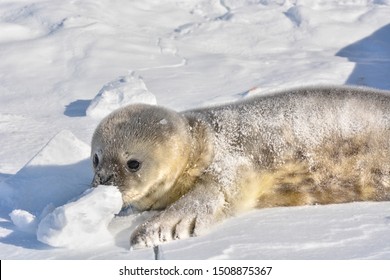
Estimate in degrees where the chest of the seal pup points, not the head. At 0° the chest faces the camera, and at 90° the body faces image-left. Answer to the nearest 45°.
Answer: approximately 90°

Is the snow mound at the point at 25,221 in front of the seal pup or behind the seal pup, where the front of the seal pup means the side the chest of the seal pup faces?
in front

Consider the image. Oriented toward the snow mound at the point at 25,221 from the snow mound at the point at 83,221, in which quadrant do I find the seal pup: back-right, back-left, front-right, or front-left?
back-right

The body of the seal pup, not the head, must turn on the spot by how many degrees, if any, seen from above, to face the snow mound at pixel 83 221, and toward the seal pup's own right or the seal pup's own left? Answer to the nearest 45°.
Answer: approximately 45° to the seal pup's own left

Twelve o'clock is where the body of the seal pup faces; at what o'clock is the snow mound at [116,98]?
The snow mound is roughly at 2 o'clock from the seal pup.

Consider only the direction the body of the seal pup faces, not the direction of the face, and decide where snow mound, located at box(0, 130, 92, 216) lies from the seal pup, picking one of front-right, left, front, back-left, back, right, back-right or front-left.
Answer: front
